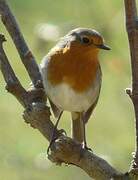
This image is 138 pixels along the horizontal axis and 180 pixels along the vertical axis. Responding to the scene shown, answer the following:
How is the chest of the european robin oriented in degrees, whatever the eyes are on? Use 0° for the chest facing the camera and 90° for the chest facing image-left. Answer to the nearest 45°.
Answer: approximately 0°
